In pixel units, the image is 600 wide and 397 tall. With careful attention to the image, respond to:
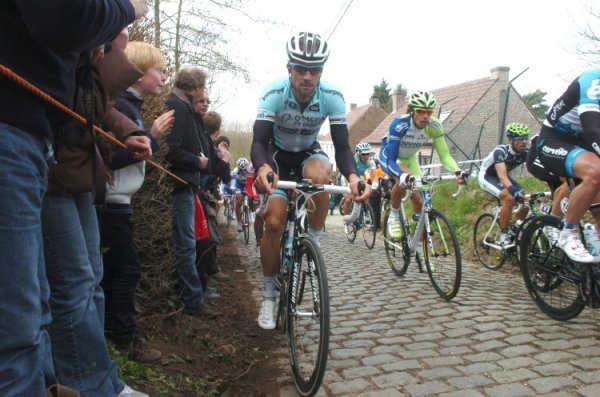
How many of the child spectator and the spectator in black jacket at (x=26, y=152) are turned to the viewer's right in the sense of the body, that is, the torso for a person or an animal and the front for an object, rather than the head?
2

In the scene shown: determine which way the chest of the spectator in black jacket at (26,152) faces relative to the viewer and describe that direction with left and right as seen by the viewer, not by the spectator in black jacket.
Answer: facing to the right of the viewer

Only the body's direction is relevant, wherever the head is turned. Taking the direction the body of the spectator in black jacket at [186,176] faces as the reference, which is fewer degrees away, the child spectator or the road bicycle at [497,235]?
the road bicycle

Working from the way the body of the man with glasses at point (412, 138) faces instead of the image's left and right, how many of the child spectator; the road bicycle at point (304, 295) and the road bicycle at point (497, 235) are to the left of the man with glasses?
1

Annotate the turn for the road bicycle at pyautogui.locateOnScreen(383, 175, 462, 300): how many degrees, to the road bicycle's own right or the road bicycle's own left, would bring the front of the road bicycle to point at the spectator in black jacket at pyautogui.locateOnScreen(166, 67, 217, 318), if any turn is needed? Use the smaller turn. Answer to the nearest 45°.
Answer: approximately 90° to the road bicycle's own right

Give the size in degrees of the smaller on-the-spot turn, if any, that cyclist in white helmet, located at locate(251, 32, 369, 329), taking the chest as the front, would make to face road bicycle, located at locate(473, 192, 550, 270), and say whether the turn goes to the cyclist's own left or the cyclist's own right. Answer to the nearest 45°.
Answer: approximately 135° to the cyclist's own left

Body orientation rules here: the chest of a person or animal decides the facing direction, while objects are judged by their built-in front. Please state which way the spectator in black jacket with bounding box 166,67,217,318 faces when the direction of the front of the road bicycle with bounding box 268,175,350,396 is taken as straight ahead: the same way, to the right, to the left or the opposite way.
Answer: to the left

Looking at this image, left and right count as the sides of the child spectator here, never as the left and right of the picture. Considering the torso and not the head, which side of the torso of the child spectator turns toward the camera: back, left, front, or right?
right

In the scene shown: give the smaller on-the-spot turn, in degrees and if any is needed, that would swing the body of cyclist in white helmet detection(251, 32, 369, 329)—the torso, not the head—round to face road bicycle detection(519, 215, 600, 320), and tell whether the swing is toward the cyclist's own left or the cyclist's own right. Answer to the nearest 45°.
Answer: approximately 90° to the cyclist's own left

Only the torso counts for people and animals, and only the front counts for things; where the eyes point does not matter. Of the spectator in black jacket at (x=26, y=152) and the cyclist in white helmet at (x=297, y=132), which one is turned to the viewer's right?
the spectator in black jacket

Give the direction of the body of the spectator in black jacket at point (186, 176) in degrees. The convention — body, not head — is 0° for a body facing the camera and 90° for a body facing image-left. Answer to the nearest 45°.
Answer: approximately 270°

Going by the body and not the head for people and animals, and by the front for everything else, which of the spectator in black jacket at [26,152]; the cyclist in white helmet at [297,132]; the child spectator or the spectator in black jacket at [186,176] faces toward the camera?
the cyclist in white helmet
